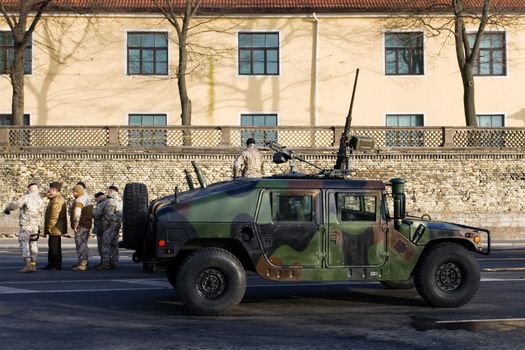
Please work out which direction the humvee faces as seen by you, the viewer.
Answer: facing to the right of the viewer

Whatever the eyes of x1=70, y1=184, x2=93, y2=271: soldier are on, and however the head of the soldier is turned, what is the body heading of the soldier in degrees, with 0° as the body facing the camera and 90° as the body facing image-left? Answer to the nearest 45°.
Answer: approximately 90°

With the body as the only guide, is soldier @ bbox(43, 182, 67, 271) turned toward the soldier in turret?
no

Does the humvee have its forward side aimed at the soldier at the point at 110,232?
no

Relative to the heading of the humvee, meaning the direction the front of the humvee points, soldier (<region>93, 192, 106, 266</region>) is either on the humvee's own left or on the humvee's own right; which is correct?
on the humvee's own left

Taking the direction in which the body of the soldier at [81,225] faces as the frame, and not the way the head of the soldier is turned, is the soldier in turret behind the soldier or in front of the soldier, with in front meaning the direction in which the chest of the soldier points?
behind

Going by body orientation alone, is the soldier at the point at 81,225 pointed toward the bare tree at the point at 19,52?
no

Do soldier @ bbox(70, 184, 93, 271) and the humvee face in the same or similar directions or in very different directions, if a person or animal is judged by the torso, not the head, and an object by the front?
very different directions

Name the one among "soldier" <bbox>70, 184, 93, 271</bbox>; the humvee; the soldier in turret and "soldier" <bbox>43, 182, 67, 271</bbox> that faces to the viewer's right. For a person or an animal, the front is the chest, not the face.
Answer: the humvee

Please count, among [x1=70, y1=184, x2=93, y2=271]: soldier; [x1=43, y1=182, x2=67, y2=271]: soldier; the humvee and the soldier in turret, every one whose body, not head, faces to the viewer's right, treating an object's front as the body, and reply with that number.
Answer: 1
